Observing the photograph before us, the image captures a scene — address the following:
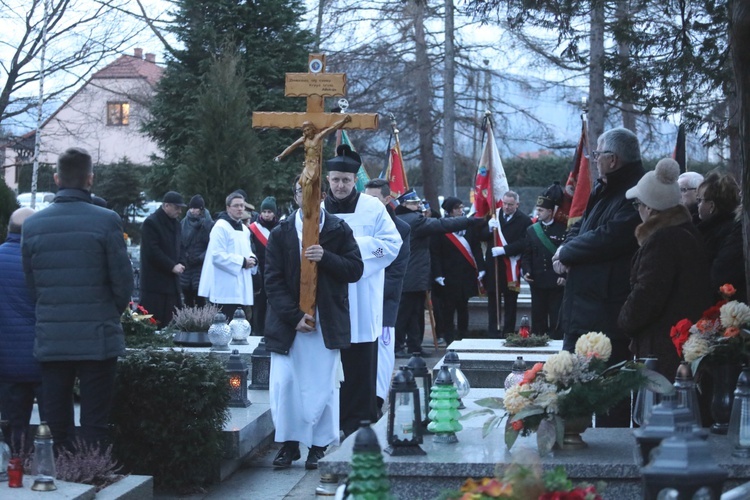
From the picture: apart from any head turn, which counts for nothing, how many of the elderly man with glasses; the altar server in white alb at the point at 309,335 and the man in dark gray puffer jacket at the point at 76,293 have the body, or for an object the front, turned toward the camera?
1

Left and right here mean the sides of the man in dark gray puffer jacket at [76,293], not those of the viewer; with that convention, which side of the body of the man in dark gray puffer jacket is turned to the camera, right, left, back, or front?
back

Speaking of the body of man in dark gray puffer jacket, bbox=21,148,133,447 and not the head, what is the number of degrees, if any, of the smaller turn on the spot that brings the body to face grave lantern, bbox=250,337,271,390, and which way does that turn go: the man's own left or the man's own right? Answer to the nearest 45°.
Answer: approximately 45° to the man's own right

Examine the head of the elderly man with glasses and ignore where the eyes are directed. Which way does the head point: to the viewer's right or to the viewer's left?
to the viewer's left

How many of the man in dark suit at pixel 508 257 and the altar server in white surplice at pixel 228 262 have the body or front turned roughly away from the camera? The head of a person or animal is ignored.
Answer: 0

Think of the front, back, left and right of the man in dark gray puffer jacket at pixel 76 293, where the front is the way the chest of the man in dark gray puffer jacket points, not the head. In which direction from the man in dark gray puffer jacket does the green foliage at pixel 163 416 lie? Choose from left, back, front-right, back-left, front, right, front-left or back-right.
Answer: front-right

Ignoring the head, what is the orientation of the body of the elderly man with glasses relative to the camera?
to the viewer's left

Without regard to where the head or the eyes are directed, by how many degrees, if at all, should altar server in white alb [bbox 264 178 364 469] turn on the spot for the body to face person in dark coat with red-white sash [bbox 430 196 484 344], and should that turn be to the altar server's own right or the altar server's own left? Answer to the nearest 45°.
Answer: approximately 180°

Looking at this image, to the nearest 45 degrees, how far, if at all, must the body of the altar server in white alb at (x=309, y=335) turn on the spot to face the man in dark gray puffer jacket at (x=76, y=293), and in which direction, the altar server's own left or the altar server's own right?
approximately 45° to the altar server's own right

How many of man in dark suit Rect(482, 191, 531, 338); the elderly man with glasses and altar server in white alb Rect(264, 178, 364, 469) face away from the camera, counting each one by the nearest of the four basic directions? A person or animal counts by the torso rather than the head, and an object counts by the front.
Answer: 0

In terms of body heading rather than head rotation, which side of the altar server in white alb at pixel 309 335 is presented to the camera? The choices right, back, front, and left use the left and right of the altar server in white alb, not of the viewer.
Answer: front

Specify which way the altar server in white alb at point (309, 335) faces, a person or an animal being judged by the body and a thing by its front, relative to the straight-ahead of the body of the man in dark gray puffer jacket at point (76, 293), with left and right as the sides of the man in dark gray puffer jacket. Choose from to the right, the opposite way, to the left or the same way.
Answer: the opposite way

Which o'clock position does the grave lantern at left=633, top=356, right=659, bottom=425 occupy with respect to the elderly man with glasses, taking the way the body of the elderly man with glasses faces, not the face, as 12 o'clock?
The grave lantern is roughly at 9 o'clock from the elderly man with glasses.

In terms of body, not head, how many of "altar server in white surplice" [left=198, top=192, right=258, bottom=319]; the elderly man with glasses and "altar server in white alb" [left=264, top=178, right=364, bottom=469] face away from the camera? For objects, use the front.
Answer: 0

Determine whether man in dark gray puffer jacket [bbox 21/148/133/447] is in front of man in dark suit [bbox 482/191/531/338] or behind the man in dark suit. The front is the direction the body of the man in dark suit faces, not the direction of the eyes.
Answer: in front

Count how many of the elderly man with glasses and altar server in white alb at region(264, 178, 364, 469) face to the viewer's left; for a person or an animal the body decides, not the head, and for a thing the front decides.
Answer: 1

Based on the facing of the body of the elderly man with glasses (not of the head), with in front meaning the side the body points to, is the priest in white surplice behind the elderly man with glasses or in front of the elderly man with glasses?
in front

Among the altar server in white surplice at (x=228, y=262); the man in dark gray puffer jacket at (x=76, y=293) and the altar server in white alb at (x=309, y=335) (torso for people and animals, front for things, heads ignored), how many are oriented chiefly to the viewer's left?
0
